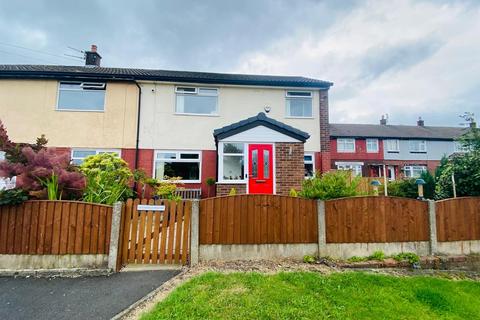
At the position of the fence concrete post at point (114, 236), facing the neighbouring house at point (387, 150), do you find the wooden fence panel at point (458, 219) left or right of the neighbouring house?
right

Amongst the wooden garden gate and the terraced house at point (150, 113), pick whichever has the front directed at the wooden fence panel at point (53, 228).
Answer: the terraced house

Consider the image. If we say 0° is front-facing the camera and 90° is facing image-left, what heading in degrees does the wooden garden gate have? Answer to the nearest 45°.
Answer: approximately 0°

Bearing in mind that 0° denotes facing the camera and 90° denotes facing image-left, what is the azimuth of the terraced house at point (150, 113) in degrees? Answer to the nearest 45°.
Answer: approximately 0°

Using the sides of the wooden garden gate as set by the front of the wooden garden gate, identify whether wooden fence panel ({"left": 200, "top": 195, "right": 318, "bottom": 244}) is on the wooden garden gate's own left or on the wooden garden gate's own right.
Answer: on the wooden garden gate's own left

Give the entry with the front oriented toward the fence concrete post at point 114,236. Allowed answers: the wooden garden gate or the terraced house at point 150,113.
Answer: the terraced house

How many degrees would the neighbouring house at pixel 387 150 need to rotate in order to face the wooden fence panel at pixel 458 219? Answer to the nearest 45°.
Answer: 0° — it already faces it

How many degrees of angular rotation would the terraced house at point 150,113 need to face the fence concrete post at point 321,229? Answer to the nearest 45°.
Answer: approximately 45° to its left

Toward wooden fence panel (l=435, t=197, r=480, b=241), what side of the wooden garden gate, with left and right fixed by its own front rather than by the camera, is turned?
left

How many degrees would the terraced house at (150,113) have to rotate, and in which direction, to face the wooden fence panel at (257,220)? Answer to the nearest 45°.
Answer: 0° — it already faces it

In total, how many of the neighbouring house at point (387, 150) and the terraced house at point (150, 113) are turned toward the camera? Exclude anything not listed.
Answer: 2
